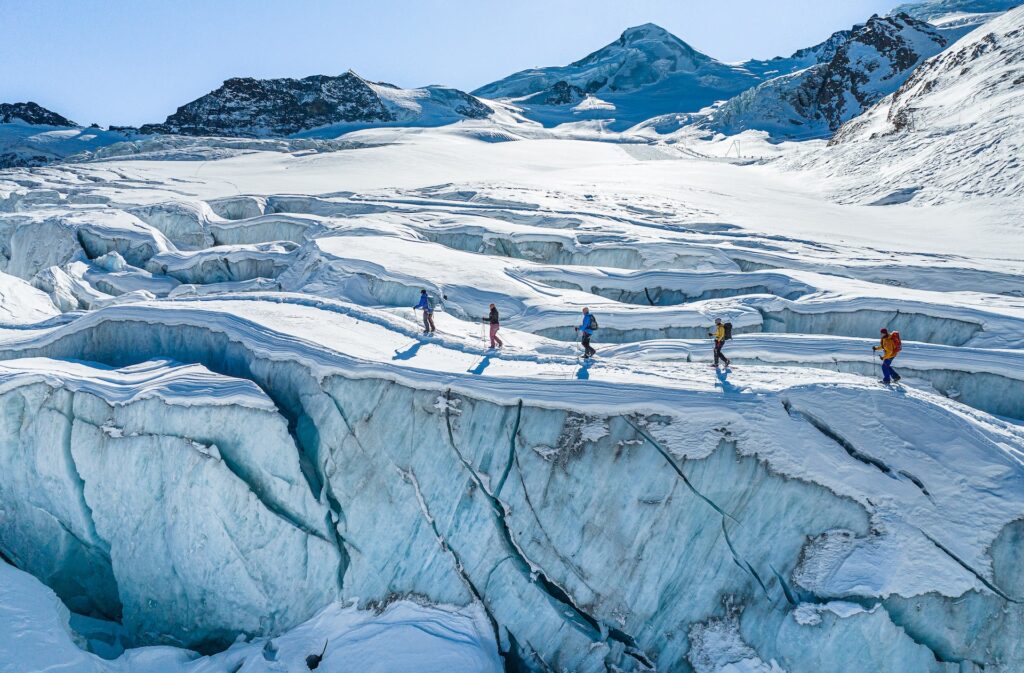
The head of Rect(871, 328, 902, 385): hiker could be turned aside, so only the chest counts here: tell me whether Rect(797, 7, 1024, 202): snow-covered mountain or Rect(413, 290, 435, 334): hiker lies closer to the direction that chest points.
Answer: the hiker

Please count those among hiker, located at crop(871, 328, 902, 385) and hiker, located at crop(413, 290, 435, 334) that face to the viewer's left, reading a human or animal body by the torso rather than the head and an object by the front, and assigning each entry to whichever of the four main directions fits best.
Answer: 2

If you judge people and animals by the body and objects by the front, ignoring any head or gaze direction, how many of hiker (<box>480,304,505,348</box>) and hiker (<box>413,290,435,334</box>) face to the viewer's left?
2

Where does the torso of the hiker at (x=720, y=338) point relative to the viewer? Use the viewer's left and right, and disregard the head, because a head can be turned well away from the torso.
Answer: facing to the left of the viewer

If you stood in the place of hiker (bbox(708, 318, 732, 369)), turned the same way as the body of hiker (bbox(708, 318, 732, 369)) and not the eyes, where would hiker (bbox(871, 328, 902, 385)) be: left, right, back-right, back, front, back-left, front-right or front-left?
back

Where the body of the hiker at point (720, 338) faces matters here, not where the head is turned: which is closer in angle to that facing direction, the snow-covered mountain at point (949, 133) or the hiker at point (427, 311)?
the hiker at point (427, 311)

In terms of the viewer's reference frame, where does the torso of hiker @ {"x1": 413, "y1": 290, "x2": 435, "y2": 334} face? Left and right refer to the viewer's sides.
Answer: facing to the left of the viewer

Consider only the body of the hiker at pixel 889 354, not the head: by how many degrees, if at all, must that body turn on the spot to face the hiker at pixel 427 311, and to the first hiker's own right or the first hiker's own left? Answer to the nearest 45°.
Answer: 0° — they already face them

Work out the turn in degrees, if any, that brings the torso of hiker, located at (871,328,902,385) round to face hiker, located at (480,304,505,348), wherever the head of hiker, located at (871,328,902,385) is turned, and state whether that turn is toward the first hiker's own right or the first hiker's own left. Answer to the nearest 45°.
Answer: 0° — they already face them

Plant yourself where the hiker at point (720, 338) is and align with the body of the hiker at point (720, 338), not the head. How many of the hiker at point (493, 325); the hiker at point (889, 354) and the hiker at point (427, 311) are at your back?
1

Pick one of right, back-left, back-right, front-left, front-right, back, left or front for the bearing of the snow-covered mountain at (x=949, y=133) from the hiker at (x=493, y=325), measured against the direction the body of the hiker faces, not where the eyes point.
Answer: back-right

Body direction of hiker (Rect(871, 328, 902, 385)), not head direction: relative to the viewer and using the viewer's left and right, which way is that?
facing to the left of the viewer

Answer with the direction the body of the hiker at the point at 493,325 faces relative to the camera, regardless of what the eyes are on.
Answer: to the viewer's left
